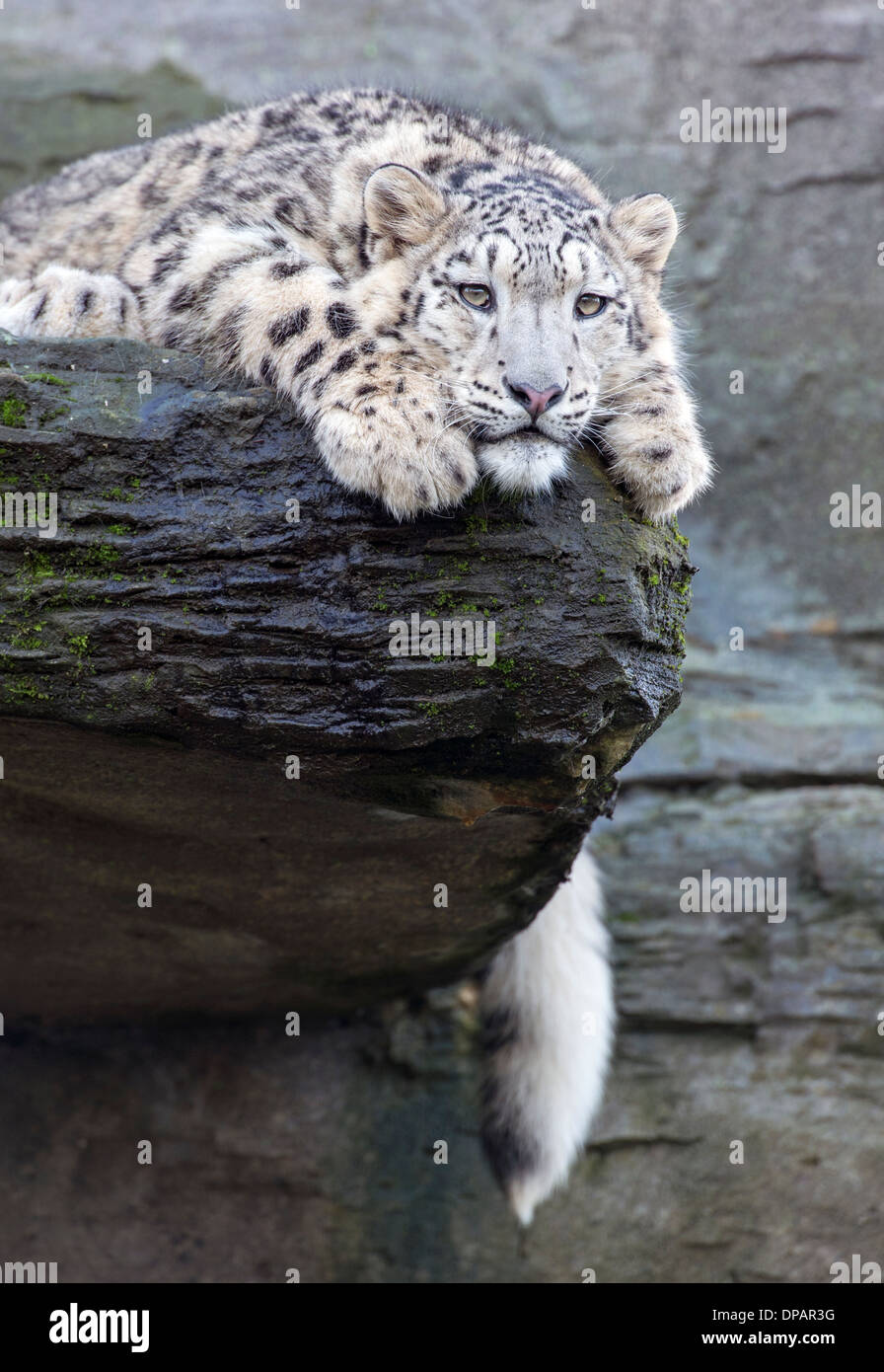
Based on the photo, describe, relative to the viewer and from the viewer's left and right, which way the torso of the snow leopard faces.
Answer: facing the viewer and to the right of the viewer
